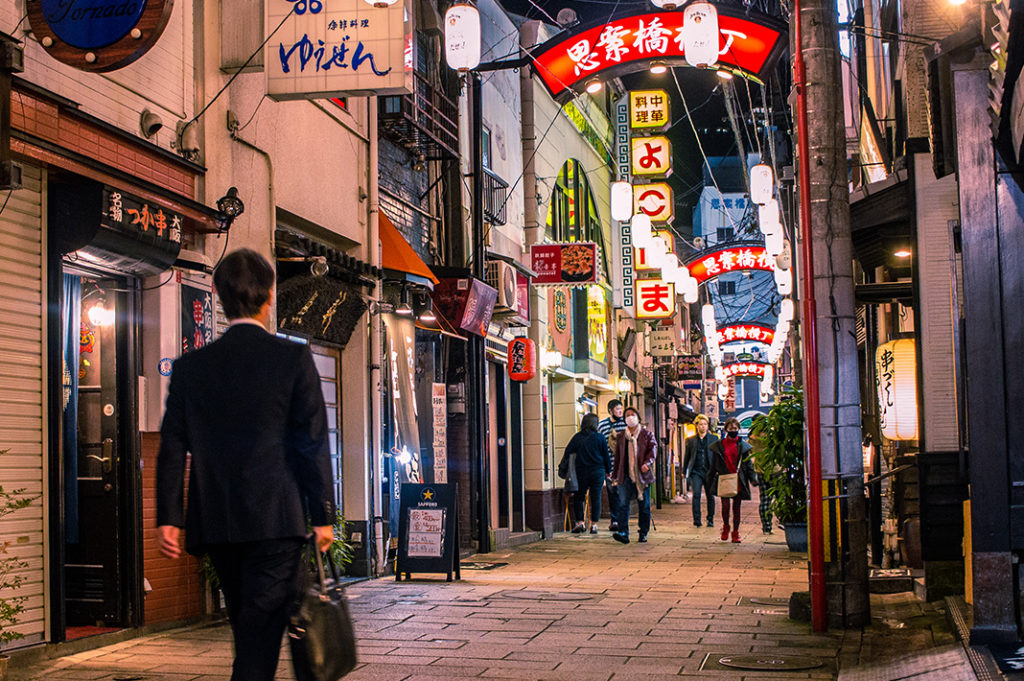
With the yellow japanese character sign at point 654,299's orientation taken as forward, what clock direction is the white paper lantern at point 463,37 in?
The white paper lantern is roughly at 12 o'clock from the yellow japanese character sign.

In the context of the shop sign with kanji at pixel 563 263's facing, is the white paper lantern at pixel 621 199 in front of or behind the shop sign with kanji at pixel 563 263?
behind

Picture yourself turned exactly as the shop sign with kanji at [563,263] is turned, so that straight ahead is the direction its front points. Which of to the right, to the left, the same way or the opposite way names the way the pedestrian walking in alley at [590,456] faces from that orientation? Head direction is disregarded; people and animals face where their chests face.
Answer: the opposite way

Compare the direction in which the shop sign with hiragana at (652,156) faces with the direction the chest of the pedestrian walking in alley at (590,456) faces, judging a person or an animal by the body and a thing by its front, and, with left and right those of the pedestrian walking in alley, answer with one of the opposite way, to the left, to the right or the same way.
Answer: the opposite way

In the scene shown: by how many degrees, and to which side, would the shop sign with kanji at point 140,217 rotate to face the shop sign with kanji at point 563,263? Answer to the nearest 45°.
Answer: approximately 90° to its left

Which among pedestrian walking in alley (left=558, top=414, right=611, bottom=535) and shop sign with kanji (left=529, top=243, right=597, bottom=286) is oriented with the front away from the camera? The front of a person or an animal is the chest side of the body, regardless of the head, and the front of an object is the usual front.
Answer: the pedestrian walking in alley

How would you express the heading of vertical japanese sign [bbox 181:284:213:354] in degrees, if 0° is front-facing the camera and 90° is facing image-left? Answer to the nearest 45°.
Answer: approximately 315°

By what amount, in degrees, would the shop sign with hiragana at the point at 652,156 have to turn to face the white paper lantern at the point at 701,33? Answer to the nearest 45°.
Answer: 0° — it already faces it

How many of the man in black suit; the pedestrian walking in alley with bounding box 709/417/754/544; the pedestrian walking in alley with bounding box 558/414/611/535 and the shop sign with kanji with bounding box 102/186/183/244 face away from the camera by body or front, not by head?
2

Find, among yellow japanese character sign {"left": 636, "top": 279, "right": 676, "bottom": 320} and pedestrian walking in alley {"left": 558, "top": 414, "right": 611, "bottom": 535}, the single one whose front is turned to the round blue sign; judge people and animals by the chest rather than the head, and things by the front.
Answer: the yellow japanese character sign
